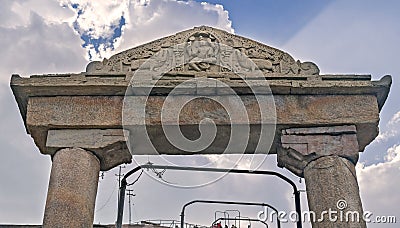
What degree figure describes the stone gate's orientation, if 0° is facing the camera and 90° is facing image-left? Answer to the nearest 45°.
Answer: approximately 0°
